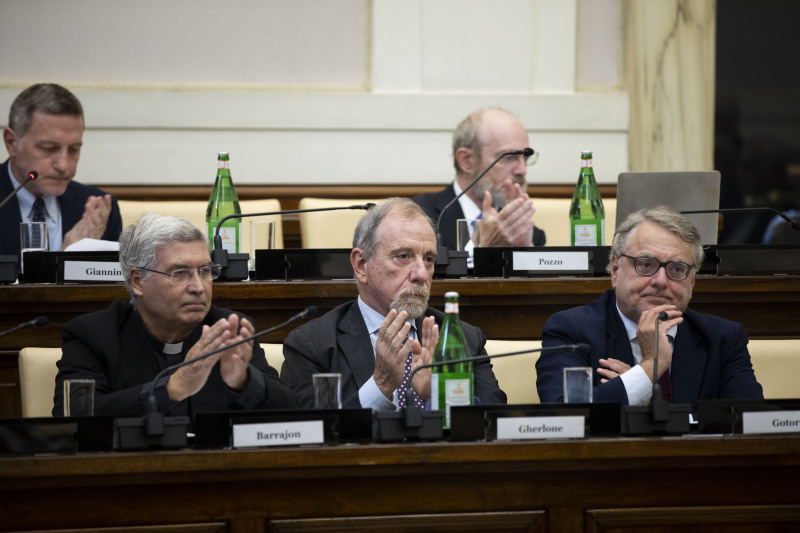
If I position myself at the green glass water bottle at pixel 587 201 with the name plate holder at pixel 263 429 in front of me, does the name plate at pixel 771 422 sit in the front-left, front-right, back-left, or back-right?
front-left

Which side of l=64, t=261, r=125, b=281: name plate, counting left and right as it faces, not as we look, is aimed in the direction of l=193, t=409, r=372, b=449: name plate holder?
front

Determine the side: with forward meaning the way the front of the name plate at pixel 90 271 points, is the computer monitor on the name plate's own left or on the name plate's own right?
on the name plate's own left

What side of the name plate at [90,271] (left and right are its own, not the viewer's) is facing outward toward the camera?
front

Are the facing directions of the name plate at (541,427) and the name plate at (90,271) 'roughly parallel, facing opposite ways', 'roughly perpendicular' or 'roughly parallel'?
roughly parallel

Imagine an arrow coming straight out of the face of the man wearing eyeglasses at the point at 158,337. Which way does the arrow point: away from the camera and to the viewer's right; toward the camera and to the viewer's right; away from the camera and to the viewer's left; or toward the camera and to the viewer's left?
toward the camera and to the viewer's right

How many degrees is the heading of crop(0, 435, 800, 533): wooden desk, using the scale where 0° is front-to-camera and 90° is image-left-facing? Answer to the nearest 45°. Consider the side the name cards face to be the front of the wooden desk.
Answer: approximately 0°

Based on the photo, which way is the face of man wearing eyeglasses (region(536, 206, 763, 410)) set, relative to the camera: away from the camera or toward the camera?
toward the camera

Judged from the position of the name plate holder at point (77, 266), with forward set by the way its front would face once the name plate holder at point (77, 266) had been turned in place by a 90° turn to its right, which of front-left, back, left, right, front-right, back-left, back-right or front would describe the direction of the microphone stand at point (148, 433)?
left

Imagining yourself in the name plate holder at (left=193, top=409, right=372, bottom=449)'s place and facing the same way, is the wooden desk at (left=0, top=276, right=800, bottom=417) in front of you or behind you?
behind

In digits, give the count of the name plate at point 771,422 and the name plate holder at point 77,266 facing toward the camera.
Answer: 2

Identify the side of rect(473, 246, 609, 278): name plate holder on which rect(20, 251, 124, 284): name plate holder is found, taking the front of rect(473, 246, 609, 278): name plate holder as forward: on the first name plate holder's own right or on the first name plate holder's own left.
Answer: on the first name plate holder's own right

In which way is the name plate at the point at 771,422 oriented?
toward the camera

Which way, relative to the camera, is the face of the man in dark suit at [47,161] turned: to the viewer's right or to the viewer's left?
to the viewer's right

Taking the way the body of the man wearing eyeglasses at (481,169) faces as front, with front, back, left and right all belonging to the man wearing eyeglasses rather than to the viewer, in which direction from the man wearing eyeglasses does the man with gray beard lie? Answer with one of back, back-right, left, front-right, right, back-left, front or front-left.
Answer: front-right

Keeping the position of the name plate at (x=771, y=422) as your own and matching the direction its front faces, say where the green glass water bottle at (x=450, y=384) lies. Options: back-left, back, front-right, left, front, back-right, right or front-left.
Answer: right

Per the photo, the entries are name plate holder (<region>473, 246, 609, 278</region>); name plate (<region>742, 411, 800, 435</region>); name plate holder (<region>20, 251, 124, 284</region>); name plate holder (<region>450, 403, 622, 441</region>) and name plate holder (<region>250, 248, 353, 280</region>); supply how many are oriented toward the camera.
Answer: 5

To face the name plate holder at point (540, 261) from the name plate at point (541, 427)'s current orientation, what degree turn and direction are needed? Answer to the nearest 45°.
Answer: approximately 180°

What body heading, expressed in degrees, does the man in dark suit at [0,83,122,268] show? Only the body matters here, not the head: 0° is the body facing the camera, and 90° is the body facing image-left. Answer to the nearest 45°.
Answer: approximately 315°
